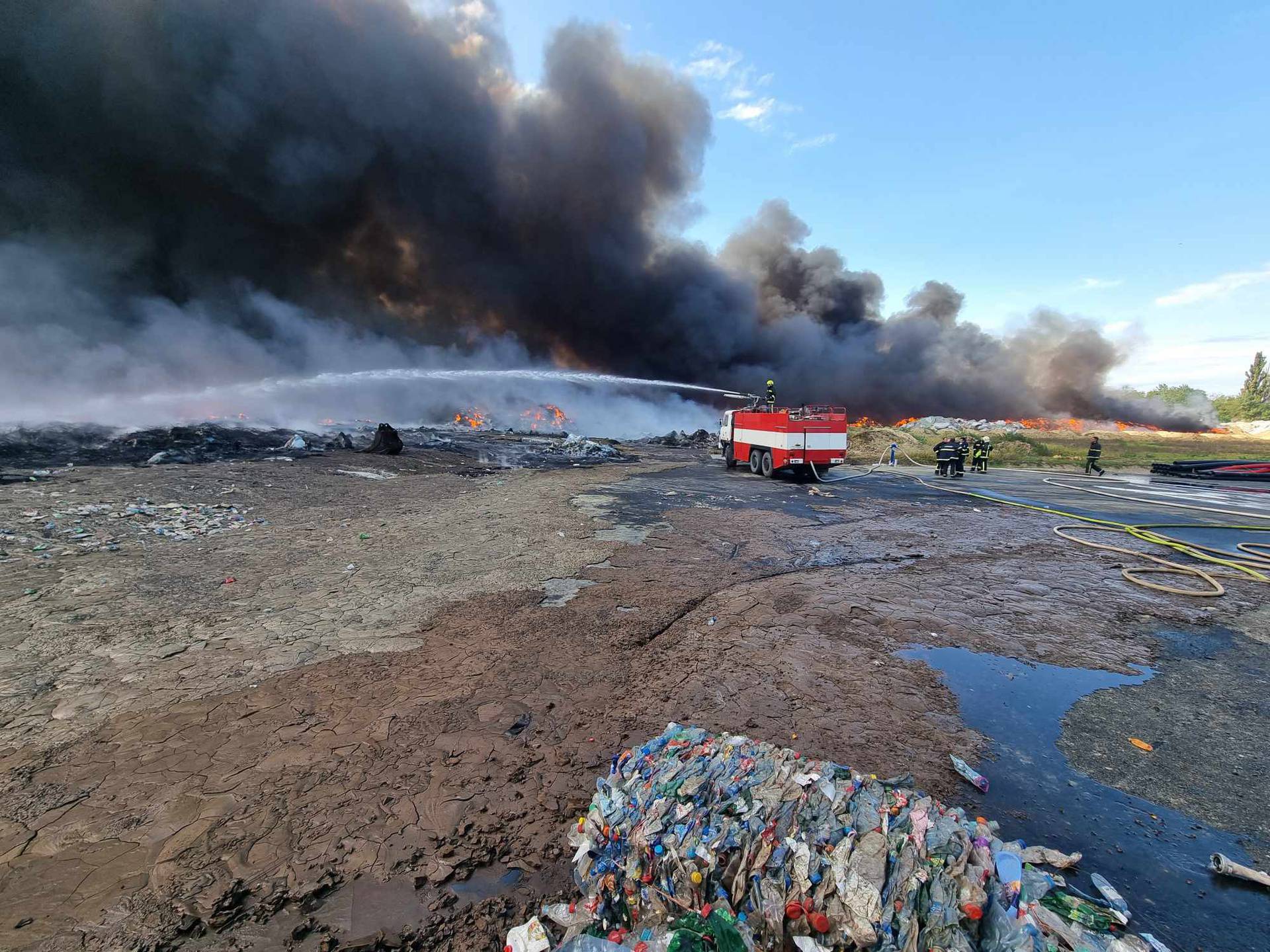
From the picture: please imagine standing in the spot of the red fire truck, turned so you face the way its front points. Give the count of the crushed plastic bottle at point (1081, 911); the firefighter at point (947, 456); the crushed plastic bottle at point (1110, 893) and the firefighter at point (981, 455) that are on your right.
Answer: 2

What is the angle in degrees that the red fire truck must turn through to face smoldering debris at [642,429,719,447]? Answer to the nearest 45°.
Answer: approximately 45° to its right

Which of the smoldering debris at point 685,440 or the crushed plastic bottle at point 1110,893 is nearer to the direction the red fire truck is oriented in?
the smoldering debris

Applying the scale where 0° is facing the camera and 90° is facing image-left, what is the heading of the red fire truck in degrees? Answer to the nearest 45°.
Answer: approximately 135°

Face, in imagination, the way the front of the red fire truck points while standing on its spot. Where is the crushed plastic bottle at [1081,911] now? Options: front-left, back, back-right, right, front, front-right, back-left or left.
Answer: back-left

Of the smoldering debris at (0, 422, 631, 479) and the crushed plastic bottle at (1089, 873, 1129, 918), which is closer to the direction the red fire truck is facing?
the smoldering debris

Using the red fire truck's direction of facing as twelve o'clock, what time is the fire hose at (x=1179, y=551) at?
The fire hose is roughly at 6 o'clock from the red fire truck.
